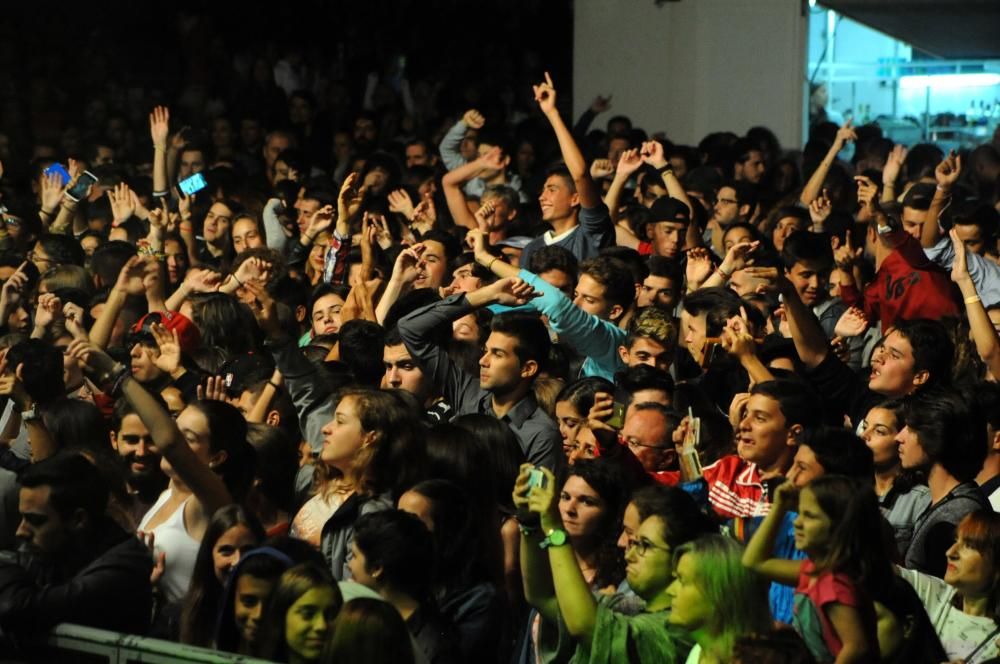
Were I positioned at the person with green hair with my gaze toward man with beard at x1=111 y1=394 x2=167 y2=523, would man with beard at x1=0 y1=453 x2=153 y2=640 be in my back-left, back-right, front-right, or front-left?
front-left

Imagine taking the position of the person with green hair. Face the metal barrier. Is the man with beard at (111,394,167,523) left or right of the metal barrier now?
right

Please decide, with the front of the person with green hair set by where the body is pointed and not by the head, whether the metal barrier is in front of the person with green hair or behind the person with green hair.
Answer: in front

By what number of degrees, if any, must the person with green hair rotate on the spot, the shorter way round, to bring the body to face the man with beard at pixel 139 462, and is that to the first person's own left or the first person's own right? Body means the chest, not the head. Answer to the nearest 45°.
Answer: approximately 45° to the first person's own right
